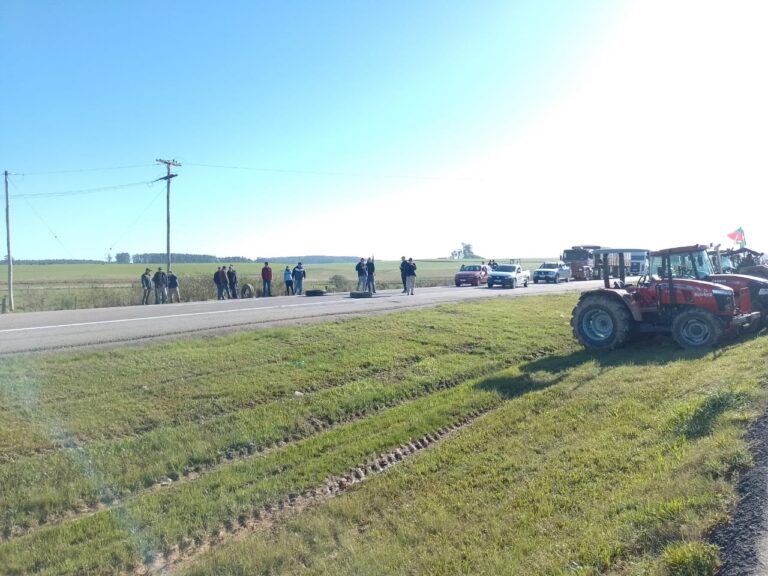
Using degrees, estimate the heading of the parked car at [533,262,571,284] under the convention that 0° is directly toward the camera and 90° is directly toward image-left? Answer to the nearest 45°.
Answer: approximately 45°

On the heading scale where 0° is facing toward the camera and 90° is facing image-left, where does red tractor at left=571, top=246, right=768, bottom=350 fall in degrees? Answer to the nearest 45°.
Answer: approximately 270°

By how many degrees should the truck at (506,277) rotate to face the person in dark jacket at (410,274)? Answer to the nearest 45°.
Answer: approximately 45° to its left

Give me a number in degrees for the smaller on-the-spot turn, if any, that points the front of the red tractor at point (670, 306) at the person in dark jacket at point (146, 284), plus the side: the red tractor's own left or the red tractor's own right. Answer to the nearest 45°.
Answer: approximately 180°

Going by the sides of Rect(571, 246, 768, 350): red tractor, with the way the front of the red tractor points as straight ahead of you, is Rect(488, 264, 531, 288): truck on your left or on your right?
on your left

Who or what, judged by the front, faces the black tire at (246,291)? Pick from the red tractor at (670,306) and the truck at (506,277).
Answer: the truck

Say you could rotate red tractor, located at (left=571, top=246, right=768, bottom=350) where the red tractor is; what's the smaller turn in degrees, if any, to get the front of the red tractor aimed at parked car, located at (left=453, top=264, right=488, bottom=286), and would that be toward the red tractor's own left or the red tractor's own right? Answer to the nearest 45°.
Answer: approximately 135° to the red tractor's own left

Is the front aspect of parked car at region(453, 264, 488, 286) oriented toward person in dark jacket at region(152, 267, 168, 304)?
yes

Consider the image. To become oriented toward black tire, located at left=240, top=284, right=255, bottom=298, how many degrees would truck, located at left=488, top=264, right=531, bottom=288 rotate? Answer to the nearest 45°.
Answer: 0° — it already faces it

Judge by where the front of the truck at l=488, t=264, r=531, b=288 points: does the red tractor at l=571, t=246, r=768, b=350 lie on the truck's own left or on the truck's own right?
on the truck's own left

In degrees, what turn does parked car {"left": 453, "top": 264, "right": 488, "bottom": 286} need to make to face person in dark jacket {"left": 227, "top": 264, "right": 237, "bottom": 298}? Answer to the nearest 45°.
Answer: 0° — it already faces them

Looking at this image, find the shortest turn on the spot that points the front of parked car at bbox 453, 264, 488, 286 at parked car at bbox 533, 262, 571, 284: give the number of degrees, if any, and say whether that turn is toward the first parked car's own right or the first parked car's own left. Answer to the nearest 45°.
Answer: approximately 180°

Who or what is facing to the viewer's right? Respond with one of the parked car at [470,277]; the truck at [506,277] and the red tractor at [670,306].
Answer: the red tractor

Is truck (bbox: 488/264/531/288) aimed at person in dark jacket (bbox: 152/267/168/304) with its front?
yes
